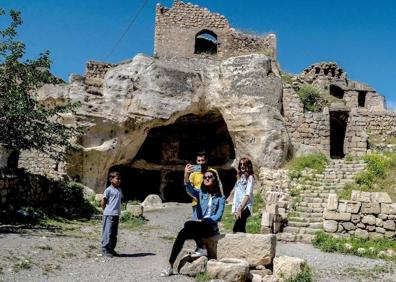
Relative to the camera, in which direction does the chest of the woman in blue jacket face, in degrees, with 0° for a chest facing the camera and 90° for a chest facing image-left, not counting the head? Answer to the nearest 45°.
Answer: approximately 45°

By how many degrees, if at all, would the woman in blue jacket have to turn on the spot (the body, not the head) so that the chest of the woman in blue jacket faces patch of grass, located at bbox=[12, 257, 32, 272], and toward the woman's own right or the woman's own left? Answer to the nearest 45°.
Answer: approximately 45° to the woman's own right

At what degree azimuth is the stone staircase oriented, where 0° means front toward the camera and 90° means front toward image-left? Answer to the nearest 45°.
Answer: approximately 0°

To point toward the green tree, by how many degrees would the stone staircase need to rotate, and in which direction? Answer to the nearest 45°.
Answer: approximately 45° to its right

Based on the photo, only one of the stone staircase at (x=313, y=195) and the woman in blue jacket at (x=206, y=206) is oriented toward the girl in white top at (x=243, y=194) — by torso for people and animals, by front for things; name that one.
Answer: the stone staircase

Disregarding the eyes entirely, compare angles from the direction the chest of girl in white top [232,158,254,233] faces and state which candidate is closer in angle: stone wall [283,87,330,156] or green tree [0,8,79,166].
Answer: the green tree

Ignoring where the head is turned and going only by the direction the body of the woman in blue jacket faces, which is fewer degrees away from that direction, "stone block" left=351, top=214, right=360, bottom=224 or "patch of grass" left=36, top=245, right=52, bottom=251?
the patch of grass

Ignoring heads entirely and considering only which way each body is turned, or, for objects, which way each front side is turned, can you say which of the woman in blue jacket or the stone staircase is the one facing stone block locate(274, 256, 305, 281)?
the stone staircase

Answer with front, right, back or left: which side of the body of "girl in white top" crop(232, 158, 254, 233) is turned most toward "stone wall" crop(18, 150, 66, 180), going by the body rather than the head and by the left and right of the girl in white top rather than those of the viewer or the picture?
right

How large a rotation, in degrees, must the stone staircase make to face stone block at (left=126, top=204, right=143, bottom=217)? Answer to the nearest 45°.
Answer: approximately 90° to its right

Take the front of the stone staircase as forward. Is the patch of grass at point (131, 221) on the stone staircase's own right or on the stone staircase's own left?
on the stone staircase's own right
